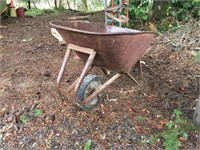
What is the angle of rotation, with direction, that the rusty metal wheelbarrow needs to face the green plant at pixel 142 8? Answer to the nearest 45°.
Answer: approximately 135° to its right

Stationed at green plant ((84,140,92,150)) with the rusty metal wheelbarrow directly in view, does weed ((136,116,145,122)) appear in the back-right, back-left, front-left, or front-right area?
front-right

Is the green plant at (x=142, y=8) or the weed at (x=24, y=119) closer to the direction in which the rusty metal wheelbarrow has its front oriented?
the weed

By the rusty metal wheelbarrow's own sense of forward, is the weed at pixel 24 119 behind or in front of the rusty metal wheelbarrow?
in front

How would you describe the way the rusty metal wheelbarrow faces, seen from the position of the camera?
facing the viewer and to the left of the viewer
